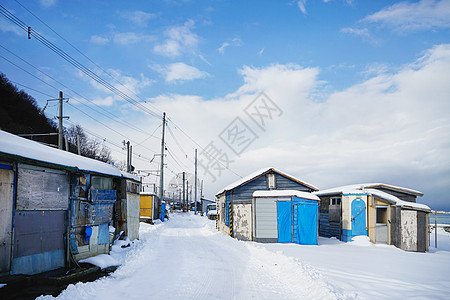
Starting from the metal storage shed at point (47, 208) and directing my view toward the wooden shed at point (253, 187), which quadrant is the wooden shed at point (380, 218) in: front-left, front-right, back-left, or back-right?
front-right

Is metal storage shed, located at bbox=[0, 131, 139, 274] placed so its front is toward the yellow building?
no

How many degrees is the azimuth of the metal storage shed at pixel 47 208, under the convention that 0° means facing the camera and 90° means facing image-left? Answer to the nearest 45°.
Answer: approximately 315°

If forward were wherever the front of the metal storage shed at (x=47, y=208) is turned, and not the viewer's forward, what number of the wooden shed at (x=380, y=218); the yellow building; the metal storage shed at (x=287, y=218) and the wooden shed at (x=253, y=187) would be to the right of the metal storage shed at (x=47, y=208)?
0

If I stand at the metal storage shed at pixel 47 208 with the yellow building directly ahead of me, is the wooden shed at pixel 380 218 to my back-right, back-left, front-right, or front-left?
front-right

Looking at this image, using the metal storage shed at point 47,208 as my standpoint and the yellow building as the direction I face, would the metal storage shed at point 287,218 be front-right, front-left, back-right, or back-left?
front-right

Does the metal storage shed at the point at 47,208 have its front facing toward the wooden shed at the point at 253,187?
no

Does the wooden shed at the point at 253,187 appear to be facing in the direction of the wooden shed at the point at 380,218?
no

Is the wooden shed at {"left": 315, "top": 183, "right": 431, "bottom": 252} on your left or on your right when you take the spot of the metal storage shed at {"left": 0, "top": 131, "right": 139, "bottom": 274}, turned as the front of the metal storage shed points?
on your left
